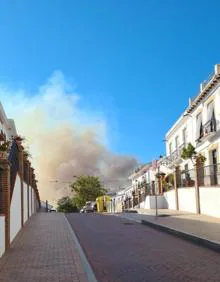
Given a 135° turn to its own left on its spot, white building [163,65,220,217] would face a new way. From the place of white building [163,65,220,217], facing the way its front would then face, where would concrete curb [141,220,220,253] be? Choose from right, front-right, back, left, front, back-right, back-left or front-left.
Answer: right

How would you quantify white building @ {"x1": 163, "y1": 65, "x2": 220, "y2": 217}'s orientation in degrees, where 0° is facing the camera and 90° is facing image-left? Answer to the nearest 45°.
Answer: approximately 45°
